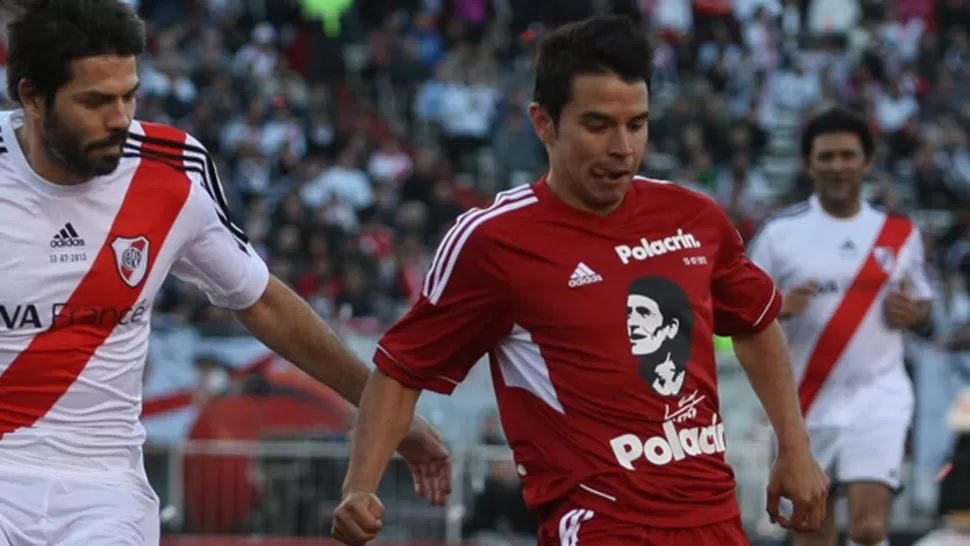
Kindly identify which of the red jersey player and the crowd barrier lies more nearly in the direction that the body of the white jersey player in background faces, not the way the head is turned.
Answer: the red jersey player

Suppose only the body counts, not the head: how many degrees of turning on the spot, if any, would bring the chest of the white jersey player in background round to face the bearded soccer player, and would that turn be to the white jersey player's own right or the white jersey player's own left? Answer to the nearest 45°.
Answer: approximately 45° to the white jersey player's own right

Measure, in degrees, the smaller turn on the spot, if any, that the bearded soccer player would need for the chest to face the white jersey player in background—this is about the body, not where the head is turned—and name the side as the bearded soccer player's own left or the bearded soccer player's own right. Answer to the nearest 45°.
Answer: approximately 135° to the bearded soccer player's own left

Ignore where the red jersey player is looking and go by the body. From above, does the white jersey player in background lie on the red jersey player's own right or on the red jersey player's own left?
on the red jersey player's own left

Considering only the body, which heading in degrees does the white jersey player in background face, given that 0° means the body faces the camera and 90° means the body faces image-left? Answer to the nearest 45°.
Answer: approximately 0°

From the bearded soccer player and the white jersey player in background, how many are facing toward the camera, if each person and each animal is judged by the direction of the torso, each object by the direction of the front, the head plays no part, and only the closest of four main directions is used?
2

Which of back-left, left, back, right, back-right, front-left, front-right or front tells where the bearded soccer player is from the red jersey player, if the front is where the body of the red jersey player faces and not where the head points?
back-right

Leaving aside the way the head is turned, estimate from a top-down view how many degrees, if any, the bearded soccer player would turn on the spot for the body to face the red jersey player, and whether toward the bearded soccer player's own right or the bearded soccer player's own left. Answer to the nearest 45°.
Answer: approximately 90° to the bearded soccer player's own left
